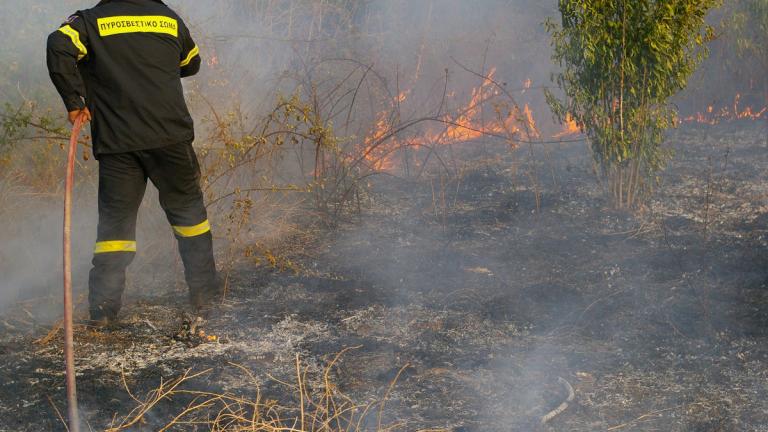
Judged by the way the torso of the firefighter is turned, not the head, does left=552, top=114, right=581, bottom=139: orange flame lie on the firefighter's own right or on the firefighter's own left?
on the firefighter's own right

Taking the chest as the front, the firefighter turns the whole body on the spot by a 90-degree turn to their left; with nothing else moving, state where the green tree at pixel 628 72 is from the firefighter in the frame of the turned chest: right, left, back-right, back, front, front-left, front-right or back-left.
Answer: back

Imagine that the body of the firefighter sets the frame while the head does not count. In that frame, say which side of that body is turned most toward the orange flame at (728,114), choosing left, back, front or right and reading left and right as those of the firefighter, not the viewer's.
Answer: right

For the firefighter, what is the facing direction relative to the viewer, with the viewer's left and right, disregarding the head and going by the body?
facing away from the viewer

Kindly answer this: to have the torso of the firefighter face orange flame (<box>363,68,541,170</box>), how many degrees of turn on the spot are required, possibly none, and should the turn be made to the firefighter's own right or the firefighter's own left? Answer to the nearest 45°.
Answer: approximately 45° to the firefighter's own right
